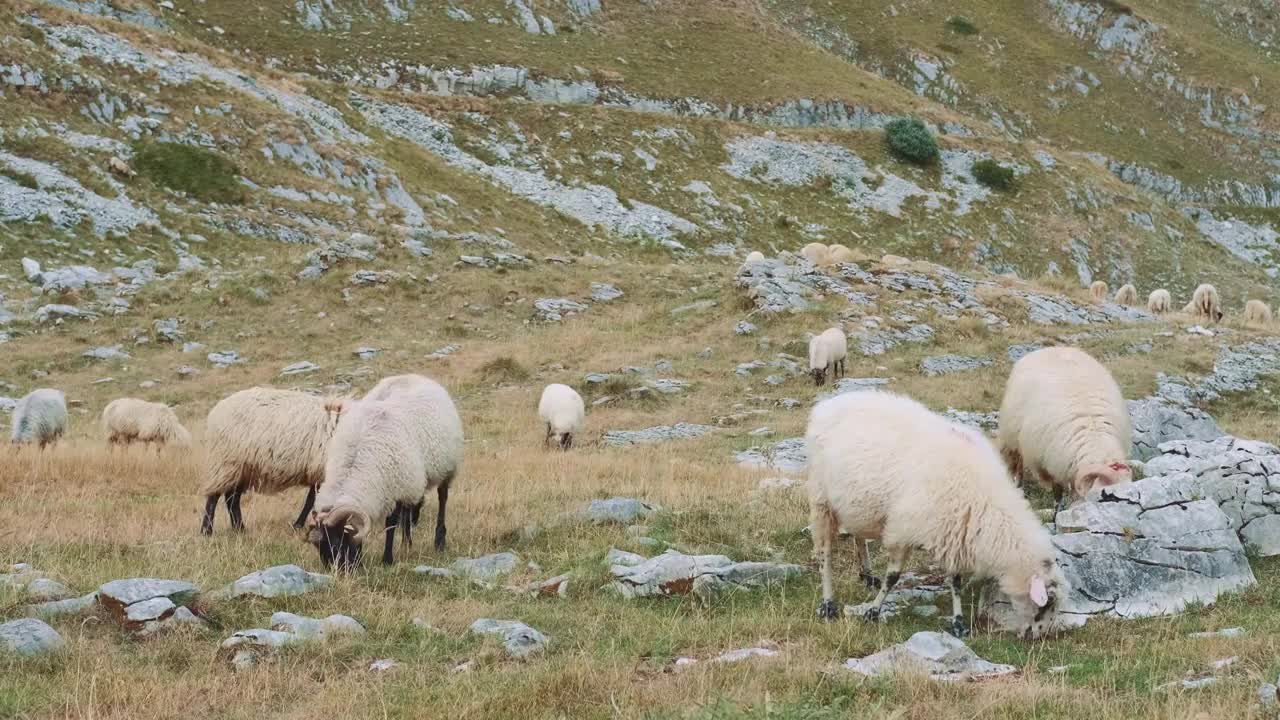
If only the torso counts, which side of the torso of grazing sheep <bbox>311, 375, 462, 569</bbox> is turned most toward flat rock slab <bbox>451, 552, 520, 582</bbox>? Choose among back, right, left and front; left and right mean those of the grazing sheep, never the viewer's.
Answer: left

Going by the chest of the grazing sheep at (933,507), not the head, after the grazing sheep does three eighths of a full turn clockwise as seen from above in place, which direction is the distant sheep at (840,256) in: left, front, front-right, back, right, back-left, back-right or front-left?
right

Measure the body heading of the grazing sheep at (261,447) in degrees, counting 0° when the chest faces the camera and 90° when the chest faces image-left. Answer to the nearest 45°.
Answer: approximately 270°

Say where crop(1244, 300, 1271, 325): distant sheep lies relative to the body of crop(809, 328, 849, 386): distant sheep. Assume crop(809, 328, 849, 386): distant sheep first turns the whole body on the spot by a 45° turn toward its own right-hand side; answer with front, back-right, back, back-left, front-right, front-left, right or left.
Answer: back-right

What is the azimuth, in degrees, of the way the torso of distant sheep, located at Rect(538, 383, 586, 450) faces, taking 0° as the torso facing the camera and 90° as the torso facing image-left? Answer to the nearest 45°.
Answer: approximately 0°

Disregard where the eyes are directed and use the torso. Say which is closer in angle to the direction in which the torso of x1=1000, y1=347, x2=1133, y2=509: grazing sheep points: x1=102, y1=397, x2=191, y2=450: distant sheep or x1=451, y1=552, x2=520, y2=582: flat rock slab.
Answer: the flat rock slab

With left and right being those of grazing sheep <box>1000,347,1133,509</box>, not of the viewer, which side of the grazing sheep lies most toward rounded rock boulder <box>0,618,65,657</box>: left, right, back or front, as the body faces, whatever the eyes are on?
right

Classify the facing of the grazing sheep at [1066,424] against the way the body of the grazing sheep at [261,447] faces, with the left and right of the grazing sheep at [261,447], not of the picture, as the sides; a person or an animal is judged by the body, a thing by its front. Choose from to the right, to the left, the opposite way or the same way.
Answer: to the right

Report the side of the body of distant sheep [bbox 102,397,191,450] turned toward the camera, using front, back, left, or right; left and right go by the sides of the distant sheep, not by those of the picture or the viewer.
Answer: right

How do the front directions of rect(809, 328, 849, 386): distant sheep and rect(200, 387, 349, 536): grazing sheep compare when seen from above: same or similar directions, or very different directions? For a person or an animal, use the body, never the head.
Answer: very different directions

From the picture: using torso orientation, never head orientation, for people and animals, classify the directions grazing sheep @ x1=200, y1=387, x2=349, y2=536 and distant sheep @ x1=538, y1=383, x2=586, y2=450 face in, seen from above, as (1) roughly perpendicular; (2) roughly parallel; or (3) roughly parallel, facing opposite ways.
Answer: roughly perpendicular

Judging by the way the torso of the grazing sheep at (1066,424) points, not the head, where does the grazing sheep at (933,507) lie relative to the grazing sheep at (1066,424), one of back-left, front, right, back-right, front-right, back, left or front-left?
front-right
